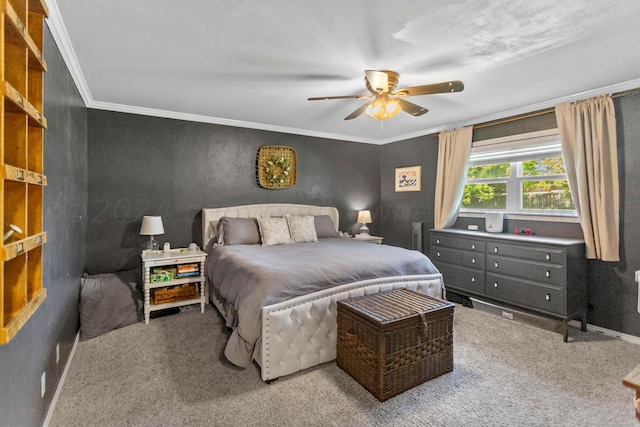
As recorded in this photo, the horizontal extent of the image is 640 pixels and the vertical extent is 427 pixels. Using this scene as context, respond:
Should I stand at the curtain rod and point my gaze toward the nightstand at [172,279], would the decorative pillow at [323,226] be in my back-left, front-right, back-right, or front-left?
front-right

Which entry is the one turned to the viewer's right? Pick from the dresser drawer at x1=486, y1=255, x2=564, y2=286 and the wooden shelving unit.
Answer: the wooden shelving unit

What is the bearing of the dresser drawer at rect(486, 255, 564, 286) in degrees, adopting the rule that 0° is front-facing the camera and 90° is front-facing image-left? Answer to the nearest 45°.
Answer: approximately 45°

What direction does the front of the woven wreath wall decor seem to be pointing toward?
toward the camera

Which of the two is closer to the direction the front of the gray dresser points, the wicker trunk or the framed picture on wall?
the wicker trunk

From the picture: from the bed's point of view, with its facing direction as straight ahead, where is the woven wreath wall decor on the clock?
The woven wreath wall decor is roughly at 7 o'clock from the bed.

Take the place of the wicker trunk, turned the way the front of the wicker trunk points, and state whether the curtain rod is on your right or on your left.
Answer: on your left

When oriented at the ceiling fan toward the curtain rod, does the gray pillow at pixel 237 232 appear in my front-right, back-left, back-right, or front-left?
back-left

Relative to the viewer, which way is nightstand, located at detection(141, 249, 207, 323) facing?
toward the camera

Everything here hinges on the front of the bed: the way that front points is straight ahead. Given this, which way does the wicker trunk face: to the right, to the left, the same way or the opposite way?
the same way

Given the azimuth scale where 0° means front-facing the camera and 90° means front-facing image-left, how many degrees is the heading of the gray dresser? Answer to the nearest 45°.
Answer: approximately 45°

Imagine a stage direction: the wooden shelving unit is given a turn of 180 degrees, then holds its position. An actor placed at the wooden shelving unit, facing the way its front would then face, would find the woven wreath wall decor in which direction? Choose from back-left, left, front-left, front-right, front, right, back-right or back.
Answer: back-right

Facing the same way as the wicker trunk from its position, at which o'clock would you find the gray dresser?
The gray dresser is roughly at 9 o'clock from the wicker trunk.

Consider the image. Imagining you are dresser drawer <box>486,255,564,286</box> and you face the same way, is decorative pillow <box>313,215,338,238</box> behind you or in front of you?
in front

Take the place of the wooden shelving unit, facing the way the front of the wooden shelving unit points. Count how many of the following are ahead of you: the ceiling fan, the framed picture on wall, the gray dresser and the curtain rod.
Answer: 4

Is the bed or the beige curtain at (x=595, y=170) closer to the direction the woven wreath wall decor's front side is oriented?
the bed

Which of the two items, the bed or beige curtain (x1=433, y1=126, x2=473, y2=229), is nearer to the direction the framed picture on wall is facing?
the bed

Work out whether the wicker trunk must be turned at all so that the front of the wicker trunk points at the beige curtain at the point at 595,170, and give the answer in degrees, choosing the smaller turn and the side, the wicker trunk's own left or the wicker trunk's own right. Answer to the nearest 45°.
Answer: approximately 90° to the wicker trunk's own left

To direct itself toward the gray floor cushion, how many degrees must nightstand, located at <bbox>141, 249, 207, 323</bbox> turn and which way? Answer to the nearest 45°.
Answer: approximately 90° to its right

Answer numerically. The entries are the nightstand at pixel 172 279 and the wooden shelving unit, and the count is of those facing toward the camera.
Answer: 1

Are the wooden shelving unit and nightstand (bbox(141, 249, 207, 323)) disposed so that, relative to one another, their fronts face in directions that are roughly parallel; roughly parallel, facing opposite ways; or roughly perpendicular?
roughly perpendicular

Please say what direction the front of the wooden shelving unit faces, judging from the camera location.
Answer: facing to the right of the viewer
